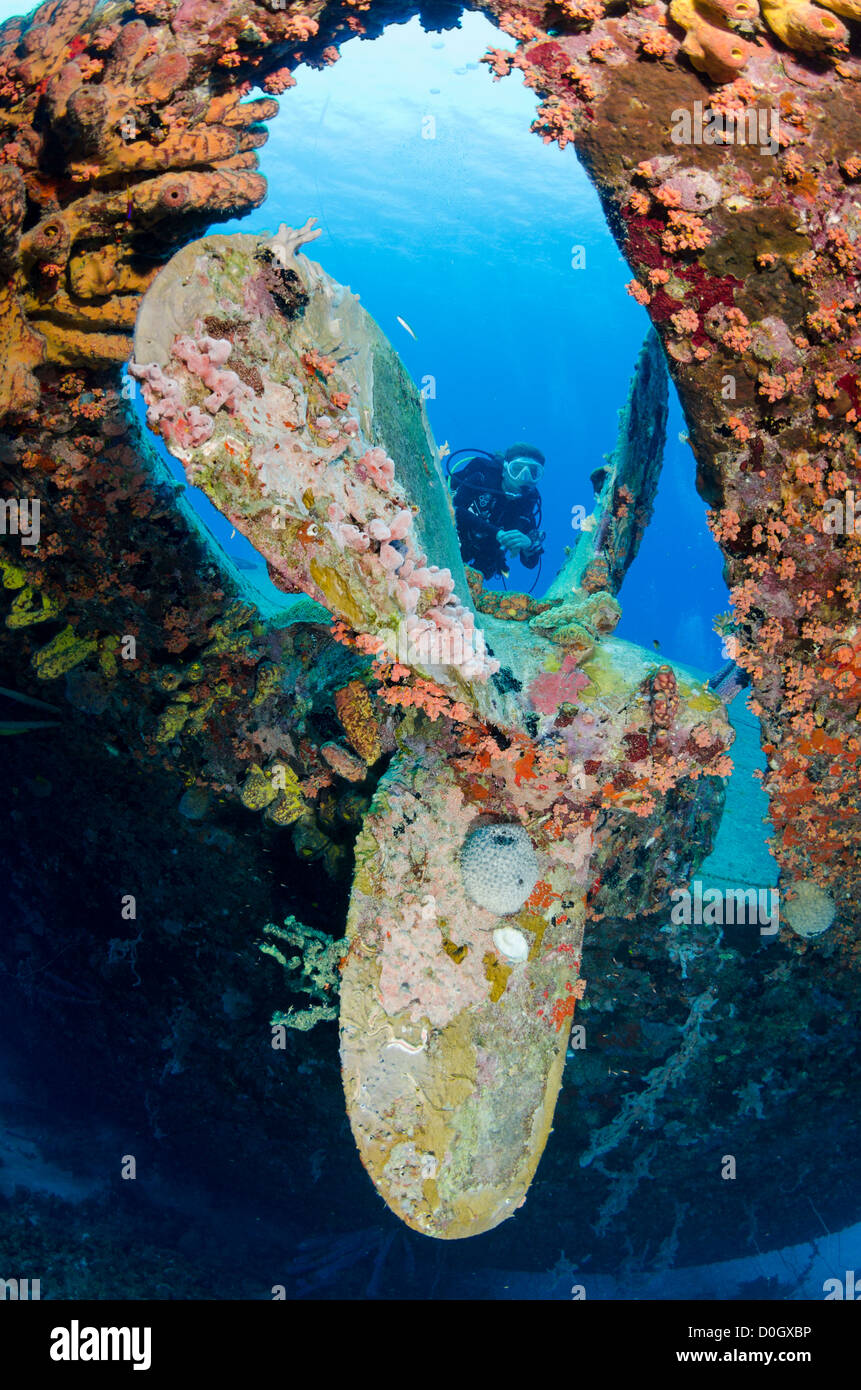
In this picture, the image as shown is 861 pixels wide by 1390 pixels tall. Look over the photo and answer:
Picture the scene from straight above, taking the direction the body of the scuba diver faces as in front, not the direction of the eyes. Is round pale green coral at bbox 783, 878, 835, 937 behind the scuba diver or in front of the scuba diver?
in front

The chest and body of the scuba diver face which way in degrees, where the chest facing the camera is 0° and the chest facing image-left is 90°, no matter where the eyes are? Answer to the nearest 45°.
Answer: approximately 315°
